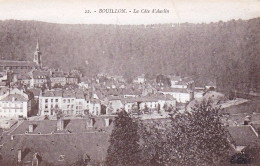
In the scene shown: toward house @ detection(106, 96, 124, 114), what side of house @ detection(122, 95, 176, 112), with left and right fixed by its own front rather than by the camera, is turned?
right
